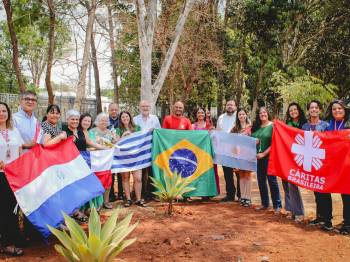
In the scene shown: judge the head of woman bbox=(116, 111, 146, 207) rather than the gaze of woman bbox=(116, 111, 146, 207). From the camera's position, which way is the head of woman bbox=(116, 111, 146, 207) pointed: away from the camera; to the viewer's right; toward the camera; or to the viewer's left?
toward the camera

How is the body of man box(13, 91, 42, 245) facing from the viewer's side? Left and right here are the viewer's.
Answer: facing the viewer and to the right of the viewer

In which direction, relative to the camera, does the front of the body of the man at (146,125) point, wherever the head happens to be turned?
toward the camera

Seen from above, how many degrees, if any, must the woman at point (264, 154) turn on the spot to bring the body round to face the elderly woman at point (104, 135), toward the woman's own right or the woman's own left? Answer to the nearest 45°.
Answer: approximately 45° to the woman's own right

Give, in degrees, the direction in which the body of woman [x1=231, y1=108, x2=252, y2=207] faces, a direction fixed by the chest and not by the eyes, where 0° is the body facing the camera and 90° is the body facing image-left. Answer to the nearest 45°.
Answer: approximately 0°

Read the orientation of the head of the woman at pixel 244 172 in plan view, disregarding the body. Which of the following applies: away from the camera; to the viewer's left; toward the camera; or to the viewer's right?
toward the camera

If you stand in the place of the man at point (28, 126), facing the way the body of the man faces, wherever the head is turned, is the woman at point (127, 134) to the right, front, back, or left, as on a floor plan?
left

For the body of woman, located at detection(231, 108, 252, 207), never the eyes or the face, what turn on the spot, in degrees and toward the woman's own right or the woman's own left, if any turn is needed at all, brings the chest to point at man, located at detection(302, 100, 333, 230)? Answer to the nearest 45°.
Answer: approximately 45° to the woman's own left

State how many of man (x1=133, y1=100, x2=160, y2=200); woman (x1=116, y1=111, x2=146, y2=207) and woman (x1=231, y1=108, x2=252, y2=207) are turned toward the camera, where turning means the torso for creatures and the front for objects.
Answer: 3

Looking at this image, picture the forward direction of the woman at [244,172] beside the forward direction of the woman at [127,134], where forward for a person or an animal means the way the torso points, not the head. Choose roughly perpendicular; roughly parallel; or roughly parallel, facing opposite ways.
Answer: roughly parallel

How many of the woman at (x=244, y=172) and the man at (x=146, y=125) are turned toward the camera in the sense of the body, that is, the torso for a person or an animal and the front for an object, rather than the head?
2

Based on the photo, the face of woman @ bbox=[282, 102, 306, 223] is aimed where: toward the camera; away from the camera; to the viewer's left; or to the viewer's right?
toward the camera

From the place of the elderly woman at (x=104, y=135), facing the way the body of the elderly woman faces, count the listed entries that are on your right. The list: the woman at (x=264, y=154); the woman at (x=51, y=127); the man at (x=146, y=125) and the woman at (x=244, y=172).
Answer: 1

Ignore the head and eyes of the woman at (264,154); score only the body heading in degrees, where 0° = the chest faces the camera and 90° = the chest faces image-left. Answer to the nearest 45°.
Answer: approximately 45°

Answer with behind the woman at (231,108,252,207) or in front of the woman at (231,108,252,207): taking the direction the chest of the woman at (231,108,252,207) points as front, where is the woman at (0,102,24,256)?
in front

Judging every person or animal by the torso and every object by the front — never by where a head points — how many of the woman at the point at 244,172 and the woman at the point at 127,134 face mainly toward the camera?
2

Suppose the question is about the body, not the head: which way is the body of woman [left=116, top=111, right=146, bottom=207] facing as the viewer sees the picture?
toward the camera
